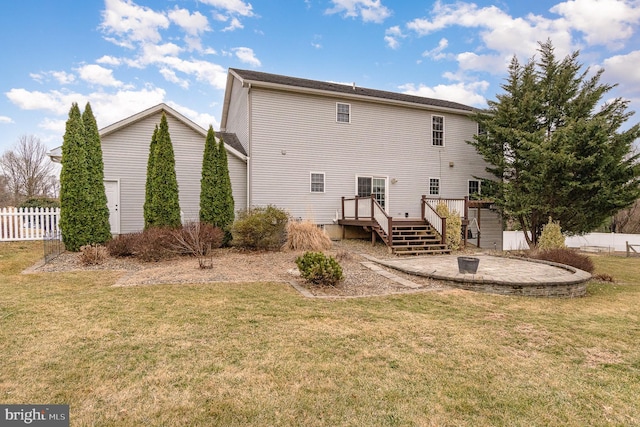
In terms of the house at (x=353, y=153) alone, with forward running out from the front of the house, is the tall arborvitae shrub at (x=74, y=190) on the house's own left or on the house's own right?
on the house's own left

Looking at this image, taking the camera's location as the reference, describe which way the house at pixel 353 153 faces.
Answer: facing away from the viewer

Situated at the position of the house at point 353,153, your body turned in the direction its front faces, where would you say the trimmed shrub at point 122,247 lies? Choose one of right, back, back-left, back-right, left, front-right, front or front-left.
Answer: back-left

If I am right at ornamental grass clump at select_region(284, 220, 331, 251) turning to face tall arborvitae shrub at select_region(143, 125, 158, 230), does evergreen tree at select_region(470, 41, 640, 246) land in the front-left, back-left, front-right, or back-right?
back-right

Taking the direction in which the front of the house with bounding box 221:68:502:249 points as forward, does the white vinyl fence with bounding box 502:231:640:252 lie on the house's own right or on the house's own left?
on the house's own right

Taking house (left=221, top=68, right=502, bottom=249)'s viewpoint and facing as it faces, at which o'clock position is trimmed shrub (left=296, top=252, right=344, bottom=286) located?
The trimmed shrub is roughly at 6 o'clock from the house.

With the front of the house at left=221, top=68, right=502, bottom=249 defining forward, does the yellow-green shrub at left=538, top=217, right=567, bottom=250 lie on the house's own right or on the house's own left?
on the house's own right
